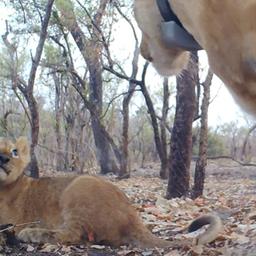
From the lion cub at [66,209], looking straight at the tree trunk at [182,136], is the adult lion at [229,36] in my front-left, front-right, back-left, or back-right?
back-right

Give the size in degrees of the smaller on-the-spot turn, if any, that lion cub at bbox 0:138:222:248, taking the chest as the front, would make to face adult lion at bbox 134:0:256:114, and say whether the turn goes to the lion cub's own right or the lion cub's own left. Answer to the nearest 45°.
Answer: approximately 90° to the lion cub's own left

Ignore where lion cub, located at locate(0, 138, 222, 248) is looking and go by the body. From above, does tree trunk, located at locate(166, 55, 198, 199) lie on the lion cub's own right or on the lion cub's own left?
on the lion cub's own right

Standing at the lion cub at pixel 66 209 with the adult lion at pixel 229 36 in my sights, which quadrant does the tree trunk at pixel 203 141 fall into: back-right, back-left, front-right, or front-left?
back-left

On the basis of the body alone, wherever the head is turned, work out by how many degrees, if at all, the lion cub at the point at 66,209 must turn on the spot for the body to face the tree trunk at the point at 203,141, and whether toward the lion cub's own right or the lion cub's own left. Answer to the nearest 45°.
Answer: approximately 135° to the lion cub's own right

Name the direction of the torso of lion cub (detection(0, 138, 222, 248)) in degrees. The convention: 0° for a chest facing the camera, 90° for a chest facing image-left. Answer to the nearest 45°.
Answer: approximately 90°
